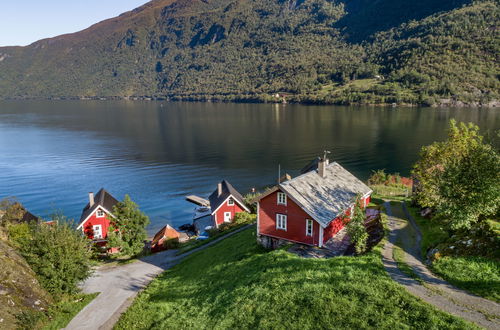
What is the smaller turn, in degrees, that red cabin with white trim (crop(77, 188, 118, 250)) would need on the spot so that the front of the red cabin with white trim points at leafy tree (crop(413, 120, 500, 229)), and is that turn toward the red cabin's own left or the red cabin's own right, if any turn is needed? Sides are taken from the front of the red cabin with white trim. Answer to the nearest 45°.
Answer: approximately 45° to the red cabin's own left

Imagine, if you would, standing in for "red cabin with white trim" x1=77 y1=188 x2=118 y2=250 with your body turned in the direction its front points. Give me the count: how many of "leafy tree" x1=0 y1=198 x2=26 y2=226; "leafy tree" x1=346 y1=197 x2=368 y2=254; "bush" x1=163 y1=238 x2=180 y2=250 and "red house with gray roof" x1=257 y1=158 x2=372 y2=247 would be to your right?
1

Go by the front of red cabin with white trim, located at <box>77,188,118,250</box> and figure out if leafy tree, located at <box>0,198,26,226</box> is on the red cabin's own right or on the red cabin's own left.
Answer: on the red cabin's own right

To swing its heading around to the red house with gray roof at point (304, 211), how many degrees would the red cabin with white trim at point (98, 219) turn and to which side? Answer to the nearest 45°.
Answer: approximately 45° to its left

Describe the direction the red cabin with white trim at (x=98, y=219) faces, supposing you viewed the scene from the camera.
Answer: facing the viewer

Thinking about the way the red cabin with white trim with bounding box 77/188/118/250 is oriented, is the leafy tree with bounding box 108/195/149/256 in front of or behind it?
in front

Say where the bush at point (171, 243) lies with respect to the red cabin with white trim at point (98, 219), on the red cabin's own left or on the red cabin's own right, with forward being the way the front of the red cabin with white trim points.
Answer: on the red cabin's own left
